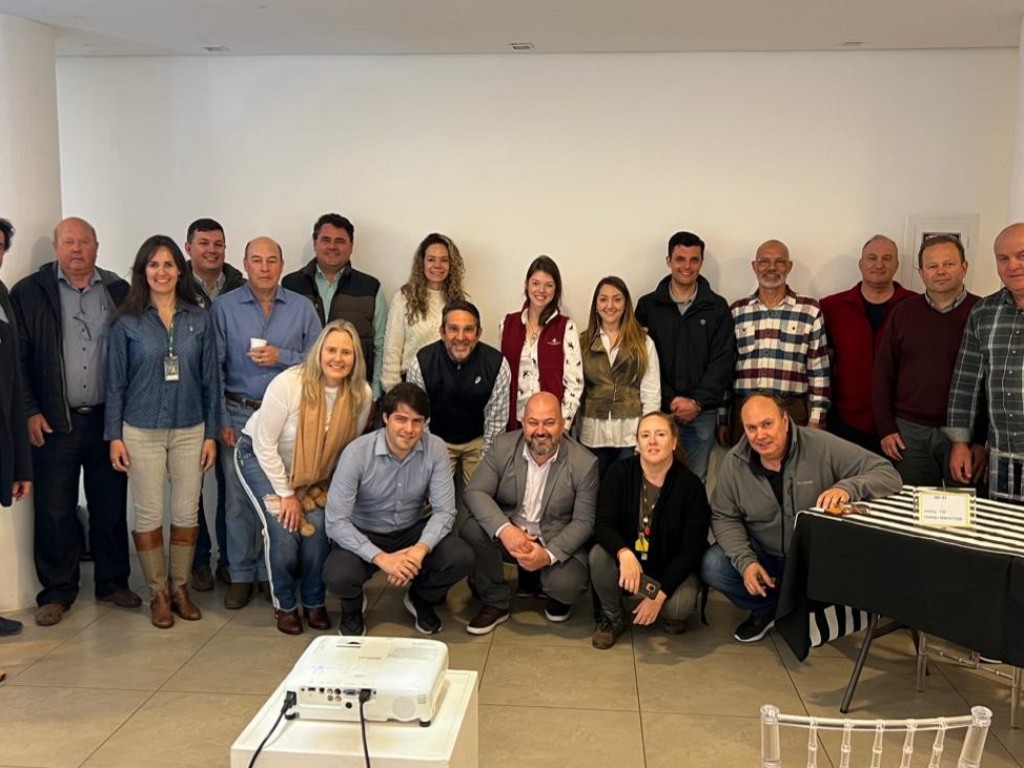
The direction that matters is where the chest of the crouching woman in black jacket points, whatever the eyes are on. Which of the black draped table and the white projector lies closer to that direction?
the white projector

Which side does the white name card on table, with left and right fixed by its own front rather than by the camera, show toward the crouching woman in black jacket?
right

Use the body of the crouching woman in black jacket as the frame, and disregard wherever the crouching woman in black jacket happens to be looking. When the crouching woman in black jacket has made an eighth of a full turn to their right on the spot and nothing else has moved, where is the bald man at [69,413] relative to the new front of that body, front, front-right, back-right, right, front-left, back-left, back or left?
front-right

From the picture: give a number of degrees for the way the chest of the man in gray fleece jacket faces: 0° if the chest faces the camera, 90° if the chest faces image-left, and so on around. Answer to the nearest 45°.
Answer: approximately 0°

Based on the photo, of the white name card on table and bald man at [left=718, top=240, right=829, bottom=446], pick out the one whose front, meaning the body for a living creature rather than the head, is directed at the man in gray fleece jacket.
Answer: the bald man

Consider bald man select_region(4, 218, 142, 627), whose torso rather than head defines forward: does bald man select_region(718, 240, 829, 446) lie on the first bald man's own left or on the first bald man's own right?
on the first bald man's own left

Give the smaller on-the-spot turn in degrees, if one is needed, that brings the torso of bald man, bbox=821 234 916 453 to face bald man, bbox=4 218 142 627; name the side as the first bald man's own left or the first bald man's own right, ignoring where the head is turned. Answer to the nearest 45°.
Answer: approximately 45° to the first bald man's own right

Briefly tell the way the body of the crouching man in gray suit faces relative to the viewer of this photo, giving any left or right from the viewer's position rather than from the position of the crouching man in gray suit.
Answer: facing the viewer

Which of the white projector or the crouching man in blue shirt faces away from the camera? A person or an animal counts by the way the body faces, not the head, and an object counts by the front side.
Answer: the white projector

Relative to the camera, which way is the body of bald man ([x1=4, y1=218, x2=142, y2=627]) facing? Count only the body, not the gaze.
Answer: toward the camera

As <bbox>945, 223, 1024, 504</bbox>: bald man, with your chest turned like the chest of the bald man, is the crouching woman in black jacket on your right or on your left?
on your right

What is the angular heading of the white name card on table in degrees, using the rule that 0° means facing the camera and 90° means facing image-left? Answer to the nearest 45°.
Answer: approximately 0°

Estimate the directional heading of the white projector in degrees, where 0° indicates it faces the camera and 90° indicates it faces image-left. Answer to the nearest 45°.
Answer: approximately 180°
